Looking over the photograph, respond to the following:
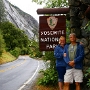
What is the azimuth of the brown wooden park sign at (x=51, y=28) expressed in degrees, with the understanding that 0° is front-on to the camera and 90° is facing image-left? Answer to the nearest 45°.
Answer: approximately 0°
